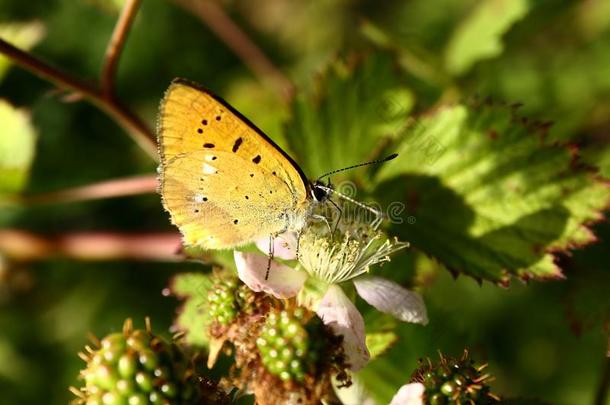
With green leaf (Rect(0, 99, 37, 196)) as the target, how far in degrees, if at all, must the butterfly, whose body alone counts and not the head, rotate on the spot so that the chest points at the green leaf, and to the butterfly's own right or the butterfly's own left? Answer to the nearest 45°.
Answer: approximately 180°

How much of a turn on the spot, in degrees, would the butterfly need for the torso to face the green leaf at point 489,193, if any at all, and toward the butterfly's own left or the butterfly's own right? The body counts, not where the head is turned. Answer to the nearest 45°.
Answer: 0° — it already faces it

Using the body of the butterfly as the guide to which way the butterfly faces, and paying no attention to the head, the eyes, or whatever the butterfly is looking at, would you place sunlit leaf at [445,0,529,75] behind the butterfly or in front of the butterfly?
in front

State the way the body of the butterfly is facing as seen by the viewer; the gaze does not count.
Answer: to the viewer's right
